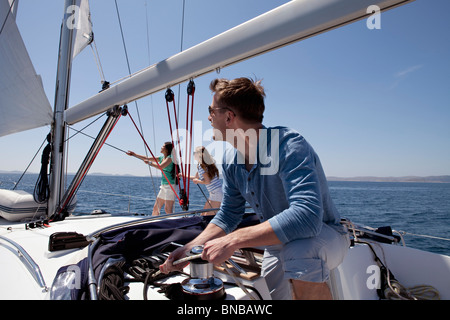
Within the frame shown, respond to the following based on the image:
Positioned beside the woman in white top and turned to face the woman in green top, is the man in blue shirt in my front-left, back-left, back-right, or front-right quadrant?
back-left

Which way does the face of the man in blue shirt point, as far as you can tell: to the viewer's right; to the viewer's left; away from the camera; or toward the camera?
to the viewer's left

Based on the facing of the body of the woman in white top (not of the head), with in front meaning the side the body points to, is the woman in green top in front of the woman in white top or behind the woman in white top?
in front

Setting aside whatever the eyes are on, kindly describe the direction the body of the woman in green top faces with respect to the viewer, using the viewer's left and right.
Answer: facing to the left of the viewer

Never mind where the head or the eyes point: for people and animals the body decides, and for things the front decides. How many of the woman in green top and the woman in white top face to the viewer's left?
2

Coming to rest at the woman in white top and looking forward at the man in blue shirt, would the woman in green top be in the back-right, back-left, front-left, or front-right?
back-right

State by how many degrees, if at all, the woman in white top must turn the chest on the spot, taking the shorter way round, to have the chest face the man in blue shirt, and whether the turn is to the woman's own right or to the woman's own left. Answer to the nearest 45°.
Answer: approximately 90° to the woman's own left

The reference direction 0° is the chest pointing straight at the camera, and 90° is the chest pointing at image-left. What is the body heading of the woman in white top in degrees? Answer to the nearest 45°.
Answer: approximately 90°

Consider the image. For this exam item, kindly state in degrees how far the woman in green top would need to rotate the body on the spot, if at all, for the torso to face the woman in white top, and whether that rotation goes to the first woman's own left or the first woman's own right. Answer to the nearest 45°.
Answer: approximately 135° to the first woman's own left

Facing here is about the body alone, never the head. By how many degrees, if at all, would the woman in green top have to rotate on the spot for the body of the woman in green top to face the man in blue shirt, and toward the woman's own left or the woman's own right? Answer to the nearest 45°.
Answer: approximately 90° to the woman's own left
